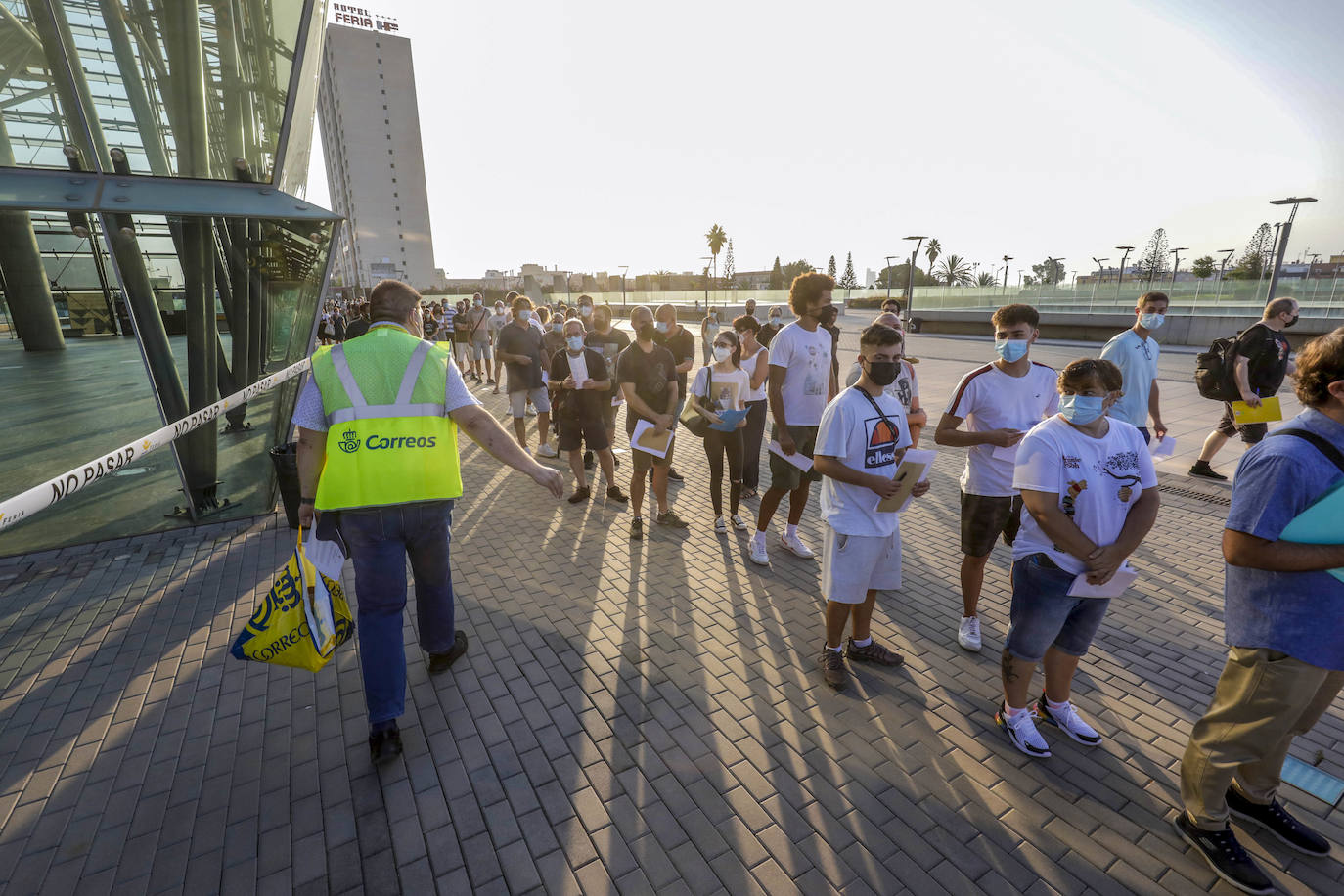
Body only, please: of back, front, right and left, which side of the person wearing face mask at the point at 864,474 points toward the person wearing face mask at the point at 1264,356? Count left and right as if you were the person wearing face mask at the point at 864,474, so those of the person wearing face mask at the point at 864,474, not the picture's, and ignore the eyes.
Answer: left

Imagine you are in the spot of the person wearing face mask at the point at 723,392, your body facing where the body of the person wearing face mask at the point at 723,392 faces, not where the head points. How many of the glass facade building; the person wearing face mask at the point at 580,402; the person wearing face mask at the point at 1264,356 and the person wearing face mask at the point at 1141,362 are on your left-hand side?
2

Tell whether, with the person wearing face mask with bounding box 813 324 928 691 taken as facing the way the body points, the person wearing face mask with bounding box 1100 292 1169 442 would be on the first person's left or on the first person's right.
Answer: on the first person's left

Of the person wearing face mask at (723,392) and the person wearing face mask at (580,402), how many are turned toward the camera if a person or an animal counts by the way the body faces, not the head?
2

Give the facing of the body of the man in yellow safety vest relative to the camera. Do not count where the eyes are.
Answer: away from the camera

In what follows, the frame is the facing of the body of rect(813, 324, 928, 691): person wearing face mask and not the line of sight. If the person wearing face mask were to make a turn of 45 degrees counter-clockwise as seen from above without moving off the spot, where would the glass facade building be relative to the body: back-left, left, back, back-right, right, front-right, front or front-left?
back
